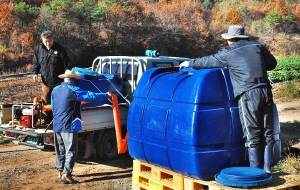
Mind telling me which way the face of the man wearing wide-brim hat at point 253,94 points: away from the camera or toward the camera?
away from the camera

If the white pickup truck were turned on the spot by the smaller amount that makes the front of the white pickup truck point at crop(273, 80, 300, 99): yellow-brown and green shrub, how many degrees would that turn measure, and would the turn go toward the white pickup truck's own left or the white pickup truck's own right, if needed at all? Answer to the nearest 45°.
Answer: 0° — it already faces it

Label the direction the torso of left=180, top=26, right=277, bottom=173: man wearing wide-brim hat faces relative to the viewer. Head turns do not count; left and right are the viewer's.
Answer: facing away from the viewer and to the left of the viewer

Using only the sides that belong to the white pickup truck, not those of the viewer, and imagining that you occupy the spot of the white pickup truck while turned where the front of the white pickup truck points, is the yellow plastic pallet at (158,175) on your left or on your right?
on your right

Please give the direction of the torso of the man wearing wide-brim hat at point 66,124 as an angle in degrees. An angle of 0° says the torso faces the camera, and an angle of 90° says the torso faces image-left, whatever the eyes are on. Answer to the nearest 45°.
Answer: approximately 225°

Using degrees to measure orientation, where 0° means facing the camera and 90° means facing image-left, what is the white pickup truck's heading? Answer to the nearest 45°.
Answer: approximately 225°
